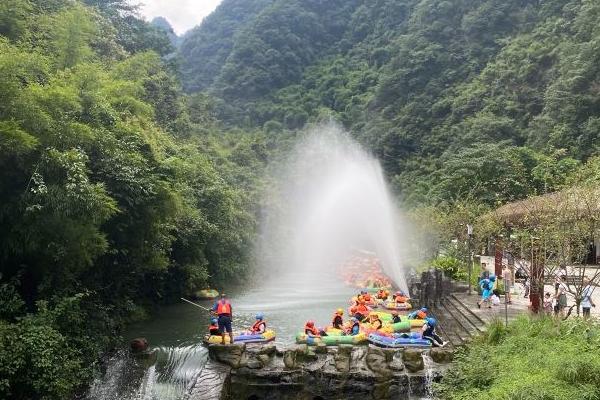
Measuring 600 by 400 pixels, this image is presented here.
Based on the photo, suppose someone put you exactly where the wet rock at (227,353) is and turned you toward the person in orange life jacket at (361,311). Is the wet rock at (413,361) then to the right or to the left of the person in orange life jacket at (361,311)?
right

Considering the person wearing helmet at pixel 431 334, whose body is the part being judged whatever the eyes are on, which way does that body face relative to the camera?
to the viewer's right

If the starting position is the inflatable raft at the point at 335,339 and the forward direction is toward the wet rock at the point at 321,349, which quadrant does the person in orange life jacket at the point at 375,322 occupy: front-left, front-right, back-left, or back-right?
back-left

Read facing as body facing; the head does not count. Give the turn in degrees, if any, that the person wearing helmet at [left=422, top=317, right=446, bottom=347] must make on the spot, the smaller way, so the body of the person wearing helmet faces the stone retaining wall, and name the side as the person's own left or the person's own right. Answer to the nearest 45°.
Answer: approximately 180°
